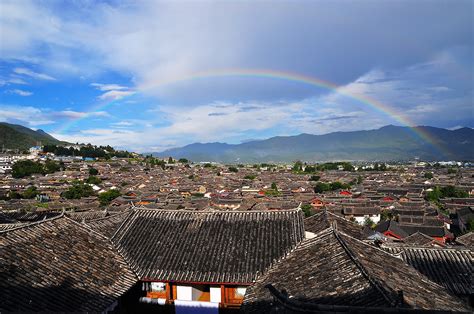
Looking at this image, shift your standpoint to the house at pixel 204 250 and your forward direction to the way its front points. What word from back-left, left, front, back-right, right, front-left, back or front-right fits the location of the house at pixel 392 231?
back-left

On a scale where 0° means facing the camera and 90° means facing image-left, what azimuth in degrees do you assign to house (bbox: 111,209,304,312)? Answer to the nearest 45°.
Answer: approximately 0°

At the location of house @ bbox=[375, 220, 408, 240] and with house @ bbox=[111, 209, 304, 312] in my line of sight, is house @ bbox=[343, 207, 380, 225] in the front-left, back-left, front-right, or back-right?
back-right

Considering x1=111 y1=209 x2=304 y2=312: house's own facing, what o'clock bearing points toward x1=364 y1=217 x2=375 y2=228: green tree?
The green tree is roughly at 7 o'clock from the house.

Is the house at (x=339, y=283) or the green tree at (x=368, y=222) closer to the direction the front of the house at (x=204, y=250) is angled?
the house

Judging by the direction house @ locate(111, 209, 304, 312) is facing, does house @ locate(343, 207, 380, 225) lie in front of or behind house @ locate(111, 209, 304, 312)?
behind
